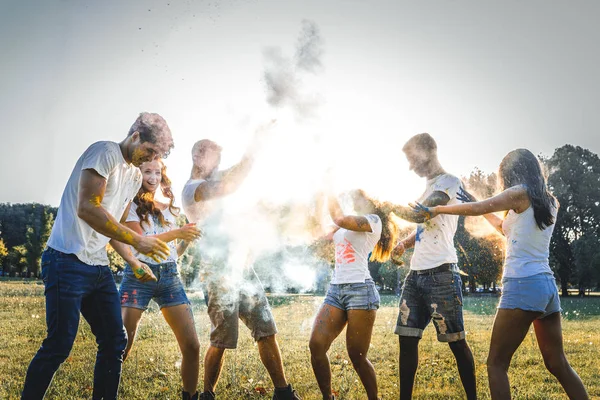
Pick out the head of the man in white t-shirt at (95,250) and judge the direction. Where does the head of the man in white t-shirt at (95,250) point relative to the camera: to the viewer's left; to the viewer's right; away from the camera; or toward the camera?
to the viewer's right

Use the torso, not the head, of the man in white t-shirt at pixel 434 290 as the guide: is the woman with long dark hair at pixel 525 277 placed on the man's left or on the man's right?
on the man's left

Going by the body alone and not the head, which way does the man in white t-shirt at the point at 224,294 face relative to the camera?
to the viewer's right

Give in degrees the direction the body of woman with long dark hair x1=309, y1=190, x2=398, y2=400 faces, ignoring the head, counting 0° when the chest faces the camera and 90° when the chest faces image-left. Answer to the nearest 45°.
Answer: approximately 45°

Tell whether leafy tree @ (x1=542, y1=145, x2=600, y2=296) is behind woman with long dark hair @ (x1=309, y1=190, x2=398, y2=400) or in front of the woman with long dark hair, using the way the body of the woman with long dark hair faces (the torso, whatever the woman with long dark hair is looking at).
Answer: behind

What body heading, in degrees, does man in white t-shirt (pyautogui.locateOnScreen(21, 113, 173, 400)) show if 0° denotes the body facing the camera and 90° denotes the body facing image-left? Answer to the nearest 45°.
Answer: approximately 270°

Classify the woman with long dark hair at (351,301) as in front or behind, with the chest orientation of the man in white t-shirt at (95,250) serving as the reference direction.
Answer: in front

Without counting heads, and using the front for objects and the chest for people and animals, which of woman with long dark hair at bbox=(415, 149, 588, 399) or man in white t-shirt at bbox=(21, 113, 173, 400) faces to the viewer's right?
the man in white t-shirt

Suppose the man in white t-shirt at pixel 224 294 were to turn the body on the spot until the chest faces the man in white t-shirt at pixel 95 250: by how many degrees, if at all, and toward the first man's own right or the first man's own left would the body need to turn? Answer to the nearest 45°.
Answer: approximately 135° to the first man's own right

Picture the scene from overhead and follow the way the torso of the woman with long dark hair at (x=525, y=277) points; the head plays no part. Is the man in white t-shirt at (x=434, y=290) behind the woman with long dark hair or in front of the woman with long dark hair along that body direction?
in front

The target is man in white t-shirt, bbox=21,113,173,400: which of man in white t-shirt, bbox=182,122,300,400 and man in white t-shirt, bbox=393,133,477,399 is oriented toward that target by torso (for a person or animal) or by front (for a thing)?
man in white t-shirt, bbox=393,133,477,399

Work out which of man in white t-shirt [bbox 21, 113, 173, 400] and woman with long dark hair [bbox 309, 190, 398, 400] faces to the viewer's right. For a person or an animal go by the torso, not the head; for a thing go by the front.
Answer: the man in white t-shirt

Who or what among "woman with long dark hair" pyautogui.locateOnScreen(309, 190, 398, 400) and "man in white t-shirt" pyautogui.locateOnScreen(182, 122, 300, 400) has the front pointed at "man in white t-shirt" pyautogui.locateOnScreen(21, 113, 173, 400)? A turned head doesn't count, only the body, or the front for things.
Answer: the woman with long dark hair

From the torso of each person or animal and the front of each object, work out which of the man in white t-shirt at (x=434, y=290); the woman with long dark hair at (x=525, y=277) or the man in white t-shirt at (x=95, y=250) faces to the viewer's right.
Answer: the man in white t-shirt at (x=95, y=250)
